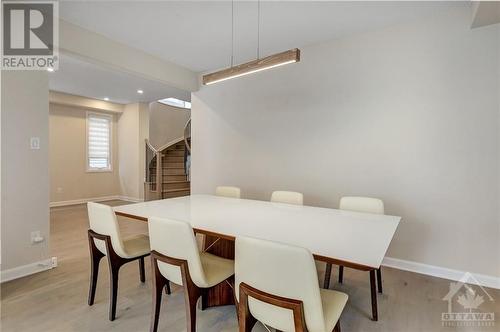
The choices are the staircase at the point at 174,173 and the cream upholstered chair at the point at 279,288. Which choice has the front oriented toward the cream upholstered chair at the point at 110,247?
the staircase

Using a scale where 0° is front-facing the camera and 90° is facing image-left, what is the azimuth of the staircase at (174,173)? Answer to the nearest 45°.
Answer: approximately 0°

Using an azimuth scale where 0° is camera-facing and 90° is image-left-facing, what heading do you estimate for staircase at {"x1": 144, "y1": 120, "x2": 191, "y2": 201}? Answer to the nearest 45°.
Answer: approximately 0°

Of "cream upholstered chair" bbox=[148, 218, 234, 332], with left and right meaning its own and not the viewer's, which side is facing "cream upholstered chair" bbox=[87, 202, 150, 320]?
left

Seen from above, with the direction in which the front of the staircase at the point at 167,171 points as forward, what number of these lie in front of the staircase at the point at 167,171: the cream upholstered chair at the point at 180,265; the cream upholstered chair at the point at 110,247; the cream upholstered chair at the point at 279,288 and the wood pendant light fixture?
4

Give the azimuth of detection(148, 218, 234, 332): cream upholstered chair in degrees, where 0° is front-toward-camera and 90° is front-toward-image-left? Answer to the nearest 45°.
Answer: approximately 225°
